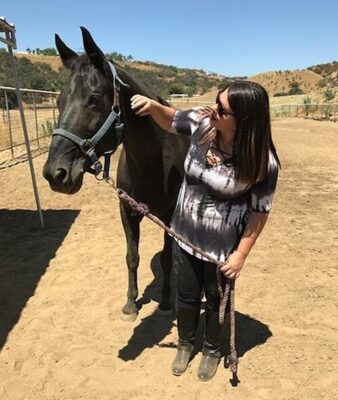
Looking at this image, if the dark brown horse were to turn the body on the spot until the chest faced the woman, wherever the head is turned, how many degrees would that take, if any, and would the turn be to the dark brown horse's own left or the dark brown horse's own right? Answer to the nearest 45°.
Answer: approximately 135° to the dark brown horse's own left

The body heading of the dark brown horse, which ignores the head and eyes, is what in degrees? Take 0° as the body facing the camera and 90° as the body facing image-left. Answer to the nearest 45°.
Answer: approximately 45°

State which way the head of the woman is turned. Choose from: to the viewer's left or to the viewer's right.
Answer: to the viewer's left
